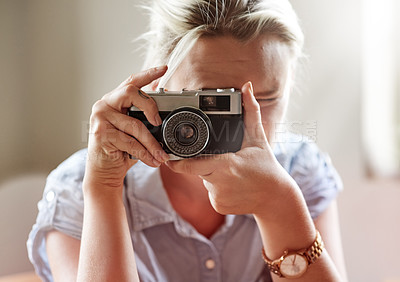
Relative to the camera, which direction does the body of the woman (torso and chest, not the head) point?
toward the camera
